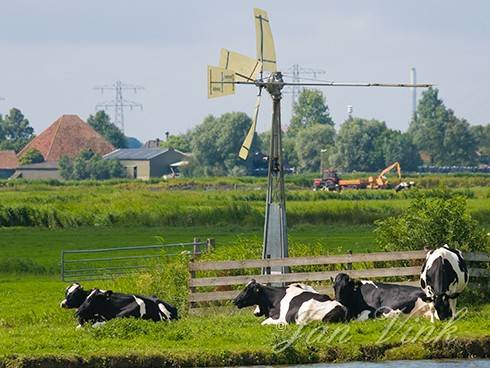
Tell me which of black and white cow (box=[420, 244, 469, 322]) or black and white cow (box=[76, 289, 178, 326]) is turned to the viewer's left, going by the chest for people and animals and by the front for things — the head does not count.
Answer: black and white cow (box=[76, 289, 178, 326])

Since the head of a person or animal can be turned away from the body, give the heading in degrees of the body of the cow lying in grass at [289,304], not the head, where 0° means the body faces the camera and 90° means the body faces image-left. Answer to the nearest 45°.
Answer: approximately 90°

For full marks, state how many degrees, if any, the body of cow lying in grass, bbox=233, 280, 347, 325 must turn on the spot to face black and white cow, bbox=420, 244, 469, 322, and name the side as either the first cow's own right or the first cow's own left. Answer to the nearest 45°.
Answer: approximately 180°

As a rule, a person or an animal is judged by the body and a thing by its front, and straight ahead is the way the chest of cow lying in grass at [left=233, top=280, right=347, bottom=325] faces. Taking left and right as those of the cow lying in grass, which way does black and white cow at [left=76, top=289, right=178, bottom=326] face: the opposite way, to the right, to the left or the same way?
the same way

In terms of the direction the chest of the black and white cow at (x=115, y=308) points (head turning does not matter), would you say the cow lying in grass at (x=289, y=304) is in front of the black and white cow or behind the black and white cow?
behind

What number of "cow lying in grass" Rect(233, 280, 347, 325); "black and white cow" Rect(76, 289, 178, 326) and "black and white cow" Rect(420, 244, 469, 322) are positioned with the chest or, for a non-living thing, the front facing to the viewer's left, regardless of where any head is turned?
2

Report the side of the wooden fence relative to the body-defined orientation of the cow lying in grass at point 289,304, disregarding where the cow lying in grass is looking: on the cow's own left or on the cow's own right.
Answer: on the cow's own right

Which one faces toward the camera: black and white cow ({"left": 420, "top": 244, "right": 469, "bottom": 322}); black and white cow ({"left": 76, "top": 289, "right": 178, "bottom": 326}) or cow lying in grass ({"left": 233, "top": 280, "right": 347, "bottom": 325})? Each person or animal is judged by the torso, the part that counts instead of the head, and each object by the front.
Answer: black and white cow ({"left": 420, "top": 244, "right": 469, "bottom": 322})

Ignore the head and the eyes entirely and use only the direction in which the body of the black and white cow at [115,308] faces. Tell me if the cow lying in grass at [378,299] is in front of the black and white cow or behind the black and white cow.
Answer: behind

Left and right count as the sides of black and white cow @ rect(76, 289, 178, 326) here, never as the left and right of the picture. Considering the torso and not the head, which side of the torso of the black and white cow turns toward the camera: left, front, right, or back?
left

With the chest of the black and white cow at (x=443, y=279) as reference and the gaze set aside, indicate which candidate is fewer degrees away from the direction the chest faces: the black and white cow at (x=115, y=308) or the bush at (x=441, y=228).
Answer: the black and white cow

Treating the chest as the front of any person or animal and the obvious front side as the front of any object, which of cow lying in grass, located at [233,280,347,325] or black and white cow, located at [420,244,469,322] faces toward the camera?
the black and white cow

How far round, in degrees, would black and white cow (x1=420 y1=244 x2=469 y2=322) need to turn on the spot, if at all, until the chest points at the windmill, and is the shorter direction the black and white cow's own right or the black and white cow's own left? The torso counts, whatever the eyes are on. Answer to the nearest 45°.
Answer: approximately 135° to the black and white cow's own right

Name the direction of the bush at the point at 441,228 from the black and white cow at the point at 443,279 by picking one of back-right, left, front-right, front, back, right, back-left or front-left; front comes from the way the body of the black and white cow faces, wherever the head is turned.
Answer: back

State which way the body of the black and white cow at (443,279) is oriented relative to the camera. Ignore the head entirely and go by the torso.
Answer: toward the camera
